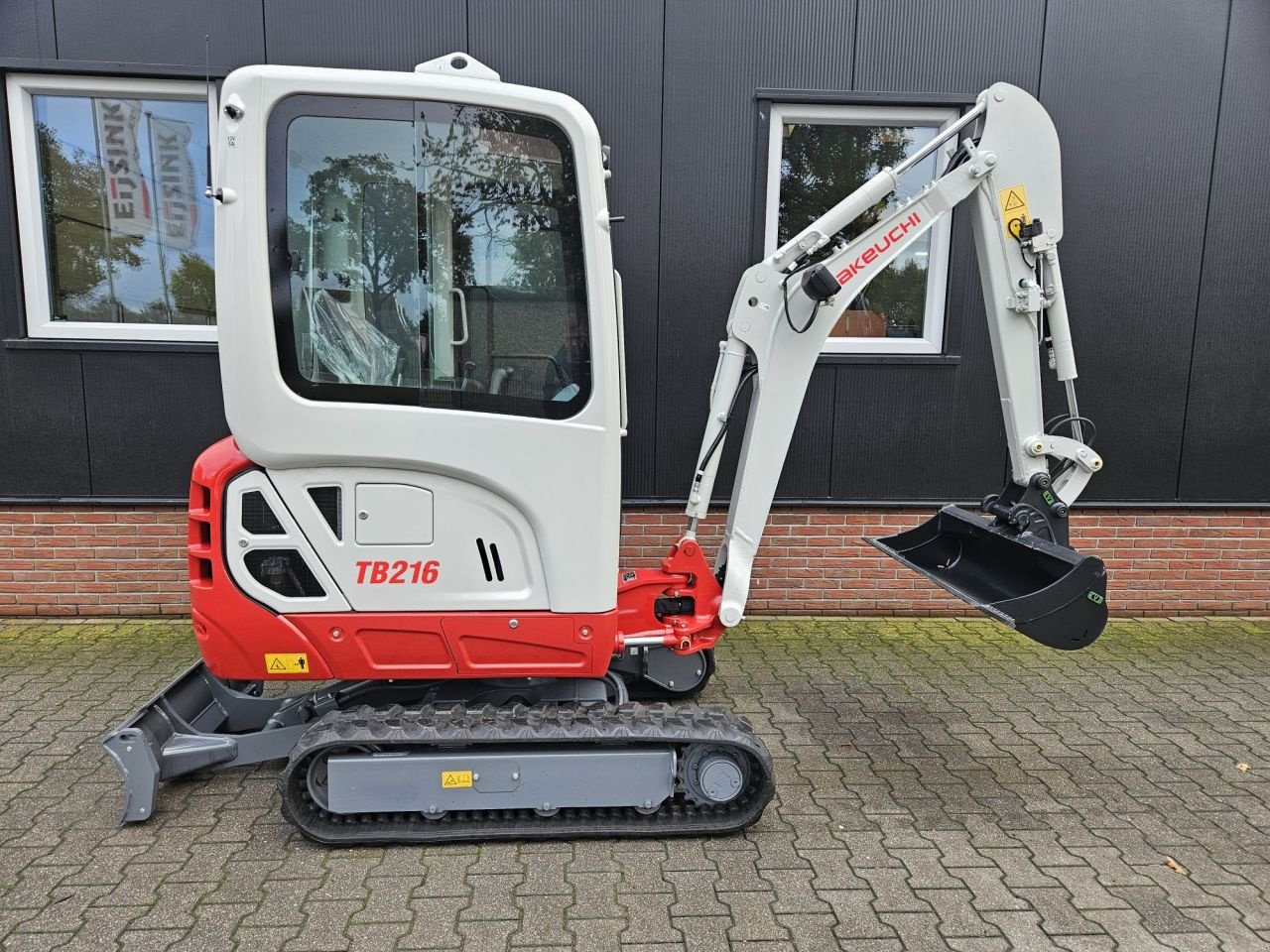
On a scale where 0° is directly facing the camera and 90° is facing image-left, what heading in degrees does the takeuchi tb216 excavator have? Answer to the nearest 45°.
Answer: approximately 270°
